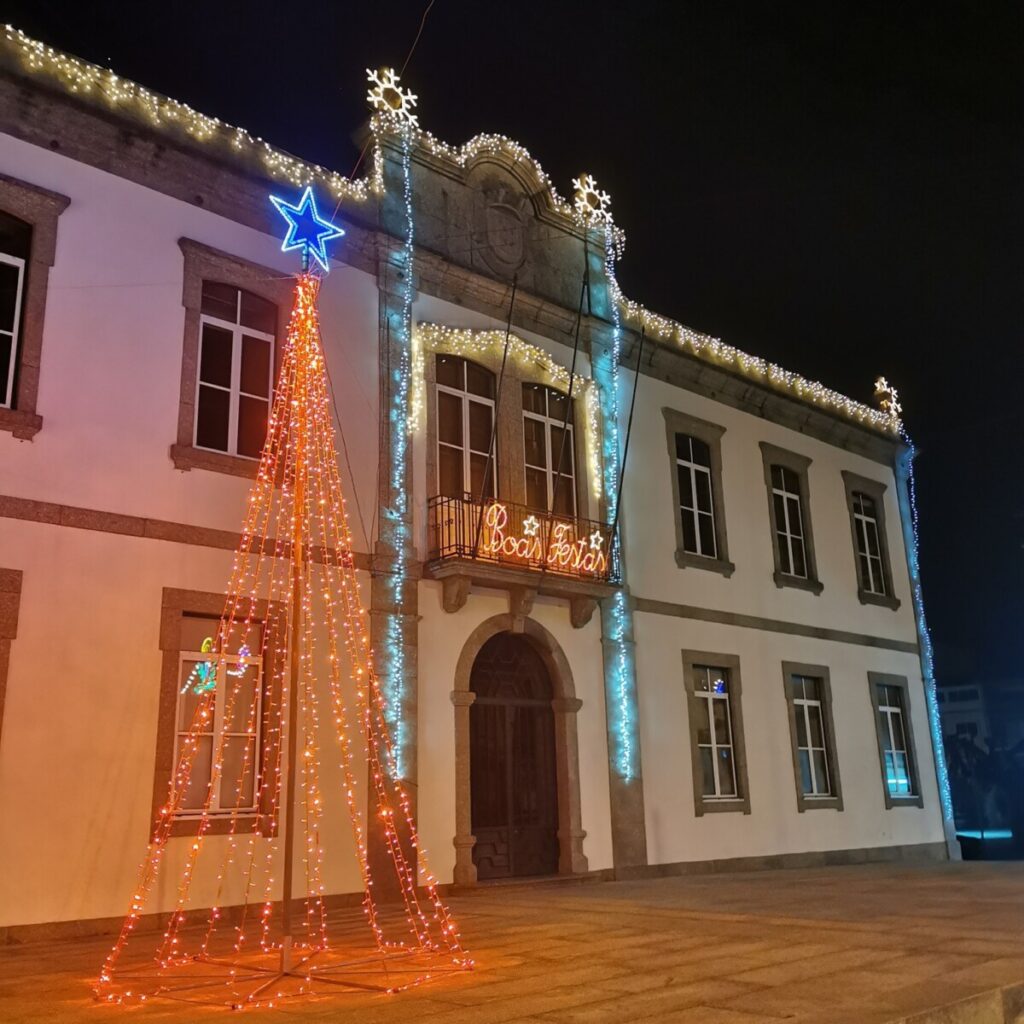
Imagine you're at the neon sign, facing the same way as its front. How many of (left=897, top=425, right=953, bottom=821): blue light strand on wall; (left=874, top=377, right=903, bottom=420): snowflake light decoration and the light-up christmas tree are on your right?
1

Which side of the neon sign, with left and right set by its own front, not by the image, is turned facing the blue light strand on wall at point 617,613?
left

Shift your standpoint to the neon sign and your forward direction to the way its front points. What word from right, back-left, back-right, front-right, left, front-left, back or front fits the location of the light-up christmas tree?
right

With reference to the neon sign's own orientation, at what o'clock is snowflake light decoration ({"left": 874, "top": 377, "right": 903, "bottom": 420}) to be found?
The snowflake light decoration is roughly at 9 o'clock from the neon sign.

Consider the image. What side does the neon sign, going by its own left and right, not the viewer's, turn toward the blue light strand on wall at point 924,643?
left

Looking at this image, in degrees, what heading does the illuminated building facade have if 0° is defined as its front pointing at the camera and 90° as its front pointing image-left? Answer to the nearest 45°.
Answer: approximately 315°
